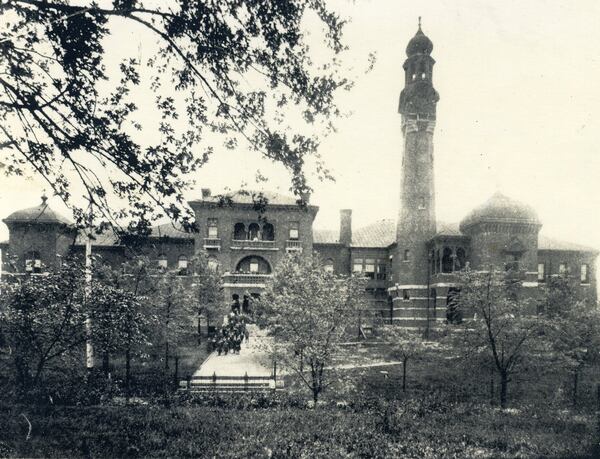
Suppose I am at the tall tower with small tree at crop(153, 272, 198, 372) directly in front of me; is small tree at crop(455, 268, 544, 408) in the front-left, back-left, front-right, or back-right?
front-left

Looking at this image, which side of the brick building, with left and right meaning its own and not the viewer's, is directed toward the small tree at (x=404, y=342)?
front

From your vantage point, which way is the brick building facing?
toward the camera

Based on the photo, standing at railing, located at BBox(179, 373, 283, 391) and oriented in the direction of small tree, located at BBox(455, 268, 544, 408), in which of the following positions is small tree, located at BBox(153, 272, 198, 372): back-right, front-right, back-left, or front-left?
back-left

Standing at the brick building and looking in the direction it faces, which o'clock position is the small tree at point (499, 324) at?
The small tree is roughly at 12 o'clock from the brick building.

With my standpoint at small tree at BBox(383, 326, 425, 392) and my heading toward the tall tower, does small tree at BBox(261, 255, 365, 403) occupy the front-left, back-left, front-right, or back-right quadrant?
back-left
